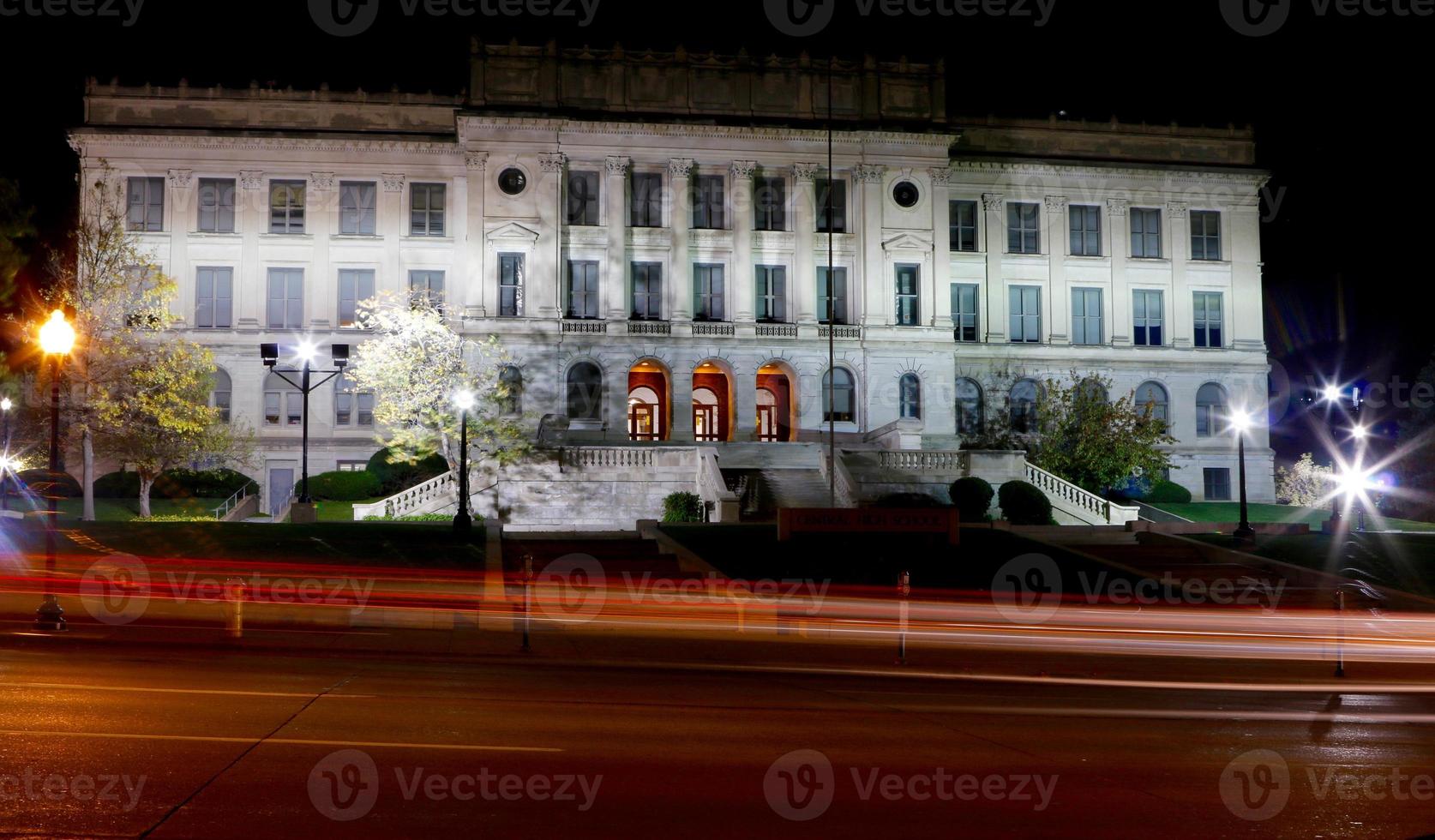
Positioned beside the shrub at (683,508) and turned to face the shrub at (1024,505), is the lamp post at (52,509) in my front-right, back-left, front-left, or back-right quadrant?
back-right

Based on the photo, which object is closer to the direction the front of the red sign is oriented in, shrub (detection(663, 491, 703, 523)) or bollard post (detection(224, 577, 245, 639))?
the bollard post

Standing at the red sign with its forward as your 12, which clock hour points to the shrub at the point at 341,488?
The shrub is roughly at 4 o'clock from the red sign.

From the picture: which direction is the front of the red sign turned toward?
toward the camera

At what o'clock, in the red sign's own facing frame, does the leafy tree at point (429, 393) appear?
The leafy tree is roughly at 4 o'clock from the red sign.

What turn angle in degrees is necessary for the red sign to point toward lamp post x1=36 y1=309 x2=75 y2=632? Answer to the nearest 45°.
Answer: approximately 45° to its right

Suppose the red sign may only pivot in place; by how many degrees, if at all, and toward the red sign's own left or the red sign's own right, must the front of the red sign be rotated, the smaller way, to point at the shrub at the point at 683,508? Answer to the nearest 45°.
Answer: approximately 135° to the red sign's own right

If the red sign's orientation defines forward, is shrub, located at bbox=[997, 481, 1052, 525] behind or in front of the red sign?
behind

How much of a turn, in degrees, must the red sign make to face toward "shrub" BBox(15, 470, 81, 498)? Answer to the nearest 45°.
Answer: approximately 90° to its right

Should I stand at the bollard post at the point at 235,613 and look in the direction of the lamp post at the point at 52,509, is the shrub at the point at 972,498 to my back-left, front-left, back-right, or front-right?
back-right

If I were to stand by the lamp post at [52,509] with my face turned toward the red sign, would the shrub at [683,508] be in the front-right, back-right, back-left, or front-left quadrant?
front-left
